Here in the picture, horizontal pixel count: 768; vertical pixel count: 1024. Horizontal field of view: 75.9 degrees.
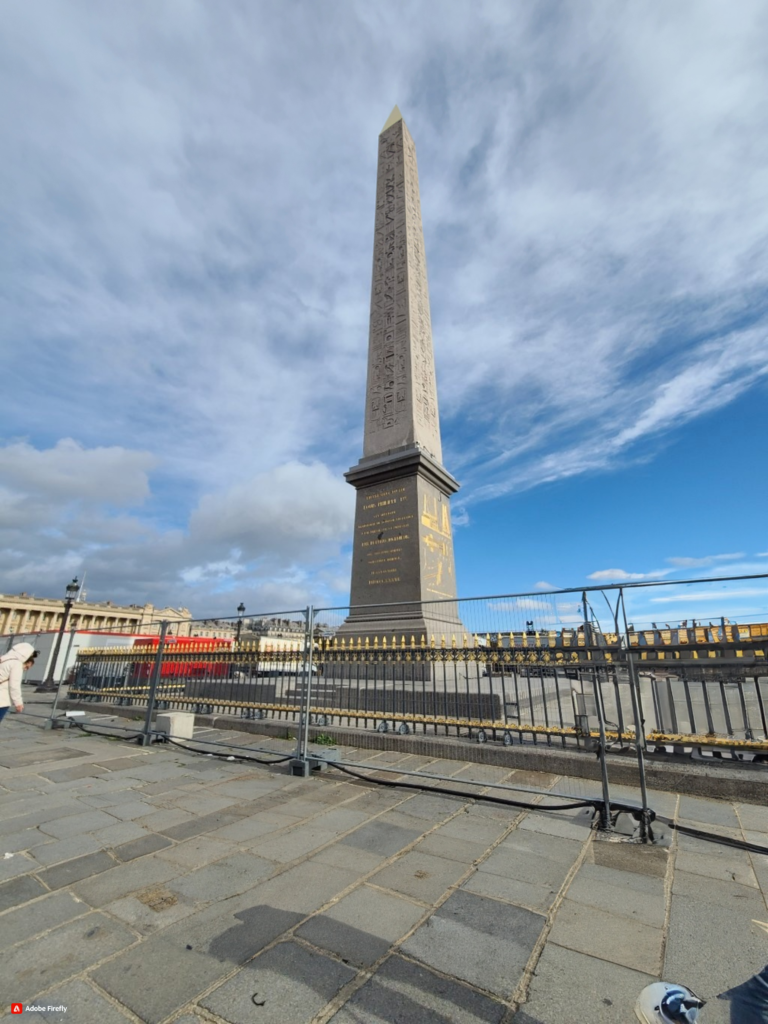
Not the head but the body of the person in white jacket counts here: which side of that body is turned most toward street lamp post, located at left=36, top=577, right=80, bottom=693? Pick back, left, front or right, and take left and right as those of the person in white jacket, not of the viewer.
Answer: left

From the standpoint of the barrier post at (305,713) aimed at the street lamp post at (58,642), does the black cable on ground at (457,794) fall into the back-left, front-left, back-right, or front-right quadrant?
back-right

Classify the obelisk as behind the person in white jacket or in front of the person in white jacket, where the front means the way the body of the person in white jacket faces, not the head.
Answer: in front

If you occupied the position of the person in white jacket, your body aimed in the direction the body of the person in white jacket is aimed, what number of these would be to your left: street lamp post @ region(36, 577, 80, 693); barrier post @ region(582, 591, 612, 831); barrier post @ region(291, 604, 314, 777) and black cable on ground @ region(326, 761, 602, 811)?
1

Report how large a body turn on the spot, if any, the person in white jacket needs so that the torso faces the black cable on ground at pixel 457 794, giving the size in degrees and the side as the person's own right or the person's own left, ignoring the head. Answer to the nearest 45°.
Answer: approximately 45° to the person's own right

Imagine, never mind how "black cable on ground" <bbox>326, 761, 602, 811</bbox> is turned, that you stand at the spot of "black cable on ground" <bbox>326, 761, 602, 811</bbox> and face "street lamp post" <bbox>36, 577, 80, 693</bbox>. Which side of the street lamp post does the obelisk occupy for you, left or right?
right

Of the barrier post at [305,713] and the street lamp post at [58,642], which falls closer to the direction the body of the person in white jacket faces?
the barrier post

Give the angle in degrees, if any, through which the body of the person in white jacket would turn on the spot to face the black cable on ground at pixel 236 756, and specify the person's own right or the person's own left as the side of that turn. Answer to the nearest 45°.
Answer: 0° — they already face it

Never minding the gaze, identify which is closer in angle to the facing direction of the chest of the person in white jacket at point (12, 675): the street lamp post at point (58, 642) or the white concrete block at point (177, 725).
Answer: the white concrete block

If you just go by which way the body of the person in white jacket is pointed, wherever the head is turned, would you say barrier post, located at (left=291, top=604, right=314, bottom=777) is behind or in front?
in front

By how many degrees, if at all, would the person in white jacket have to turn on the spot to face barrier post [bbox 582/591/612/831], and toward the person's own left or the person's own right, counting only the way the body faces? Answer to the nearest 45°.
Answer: approximately 45° to the person's own right

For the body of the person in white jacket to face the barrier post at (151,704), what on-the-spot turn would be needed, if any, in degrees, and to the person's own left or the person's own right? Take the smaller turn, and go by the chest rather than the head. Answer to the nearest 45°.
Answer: approximately 45° to the person's own left

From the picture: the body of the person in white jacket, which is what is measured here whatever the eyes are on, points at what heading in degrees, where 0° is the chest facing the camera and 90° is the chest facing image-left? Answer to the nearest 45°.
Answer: approximately 270°

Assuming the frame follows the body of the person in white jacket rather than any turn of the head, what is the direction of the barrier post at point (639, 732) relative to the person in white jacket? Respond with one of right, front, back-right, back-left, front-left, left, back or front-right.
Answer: front-right
